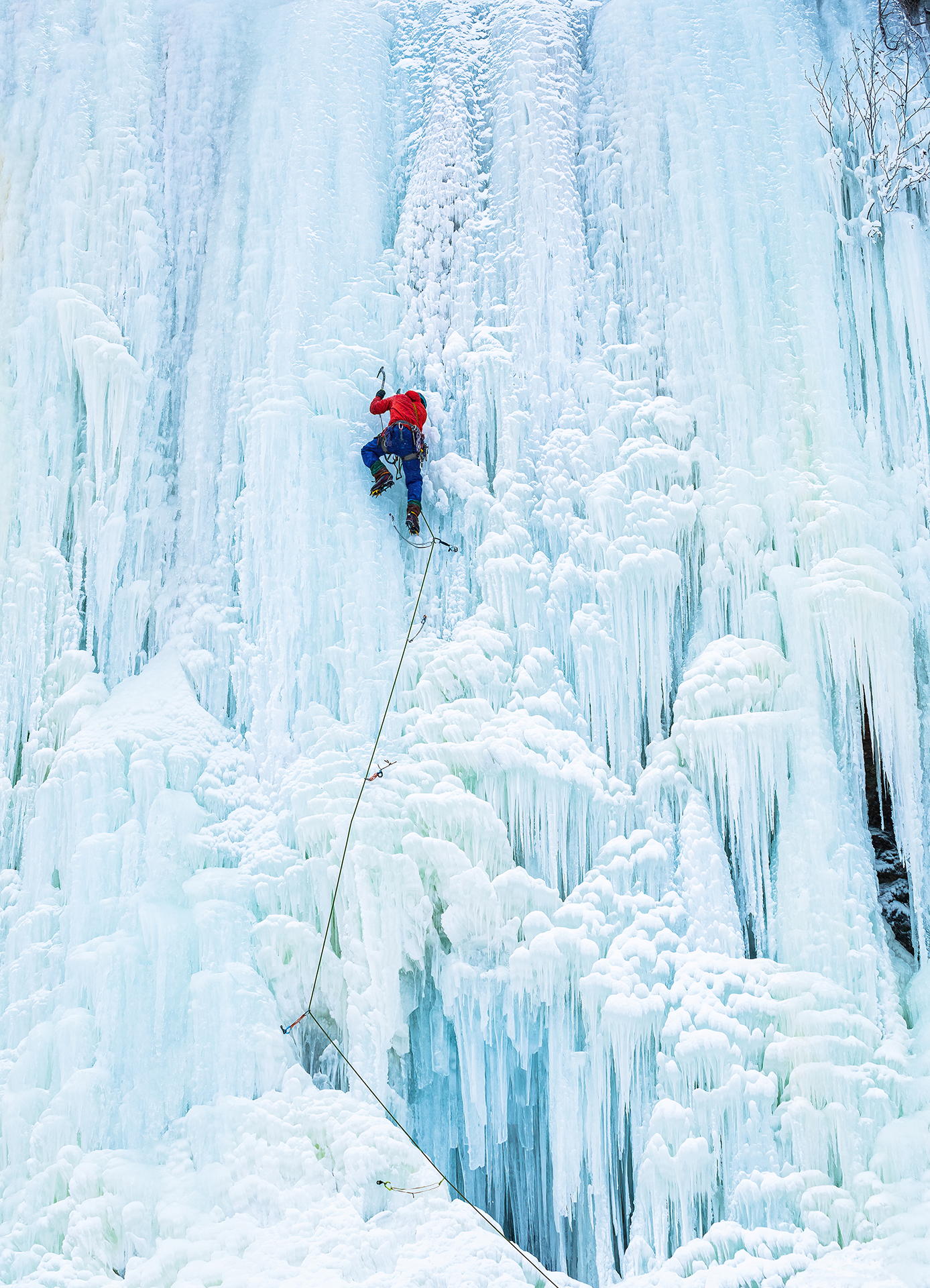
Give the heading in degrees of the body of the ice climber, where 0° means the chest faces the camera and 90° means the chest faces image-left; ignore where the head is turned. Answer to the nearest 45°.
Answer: approximately 180°
